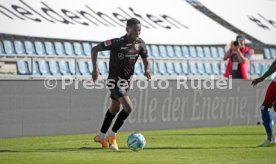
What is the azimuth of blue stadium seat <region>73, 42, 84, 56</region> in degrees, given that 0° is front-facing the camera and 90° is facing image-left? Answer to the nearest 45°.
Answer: approximately 315°

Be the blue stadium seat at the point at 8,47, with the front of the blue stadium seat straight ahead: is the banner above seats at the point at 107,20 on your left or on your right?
on your left

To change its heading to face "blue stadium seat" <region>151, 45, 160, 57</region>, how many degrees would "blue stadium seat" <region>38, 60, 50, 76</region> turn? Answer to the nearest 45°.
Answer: approximately 90° to its left

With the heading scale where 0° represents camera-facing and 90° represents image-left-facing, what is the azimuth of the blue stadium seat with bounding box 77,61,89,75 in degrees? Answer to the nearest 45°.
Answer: approximately 315°

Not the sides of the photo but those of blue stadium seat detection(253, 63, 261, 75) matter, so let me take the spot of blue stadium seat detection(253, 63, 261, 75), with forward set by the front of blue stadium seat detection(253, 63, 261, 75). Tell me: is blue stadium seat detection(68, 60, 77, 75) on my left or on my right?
on my right

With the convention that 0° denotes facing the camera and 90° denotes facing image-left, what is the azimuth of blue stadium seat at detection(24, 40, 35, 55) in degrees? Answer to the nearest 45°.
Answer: approximately 315°

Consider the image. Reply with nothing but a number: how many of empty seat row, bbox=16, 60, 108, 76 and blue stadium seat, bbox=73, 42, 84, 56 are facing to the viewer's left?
0

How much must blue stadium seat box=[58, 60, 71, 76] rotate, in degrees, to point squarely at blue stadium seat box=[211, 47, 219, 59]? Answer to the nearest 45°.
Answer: approximately 90° to its left

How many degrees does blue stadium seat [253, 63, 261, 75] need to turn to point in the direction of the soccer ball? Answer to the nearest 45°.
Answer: approximately 45° to its right

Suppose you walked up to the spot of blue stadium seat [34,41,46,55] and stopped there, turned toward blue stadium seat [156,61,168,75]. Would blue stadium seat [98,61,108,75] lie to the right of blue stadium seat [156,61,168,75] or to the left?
right

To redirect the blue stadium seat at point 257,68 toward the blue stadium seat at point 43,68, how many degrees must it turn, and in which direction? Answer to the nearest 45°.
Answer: approximately 90° to its right
